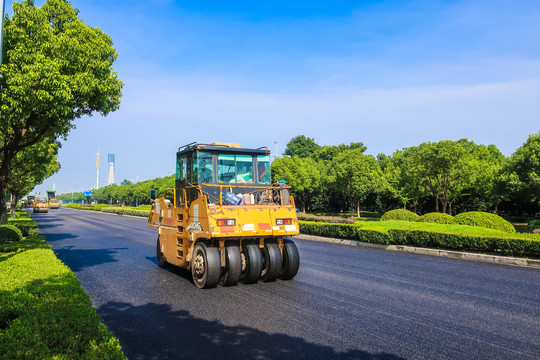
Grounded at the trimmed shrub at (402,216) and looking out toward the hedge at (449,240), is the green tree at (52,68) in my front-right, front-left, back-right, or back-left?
front-right

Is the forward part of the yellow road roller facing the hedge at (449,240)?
no

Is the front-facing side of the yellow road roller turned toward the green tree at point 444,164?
no

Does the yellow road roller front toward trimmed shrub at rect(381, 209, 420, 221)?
no

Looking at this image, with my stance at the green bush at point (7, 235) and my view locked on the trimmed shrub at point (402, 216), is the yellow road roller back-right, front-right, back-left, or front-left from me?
front-right
